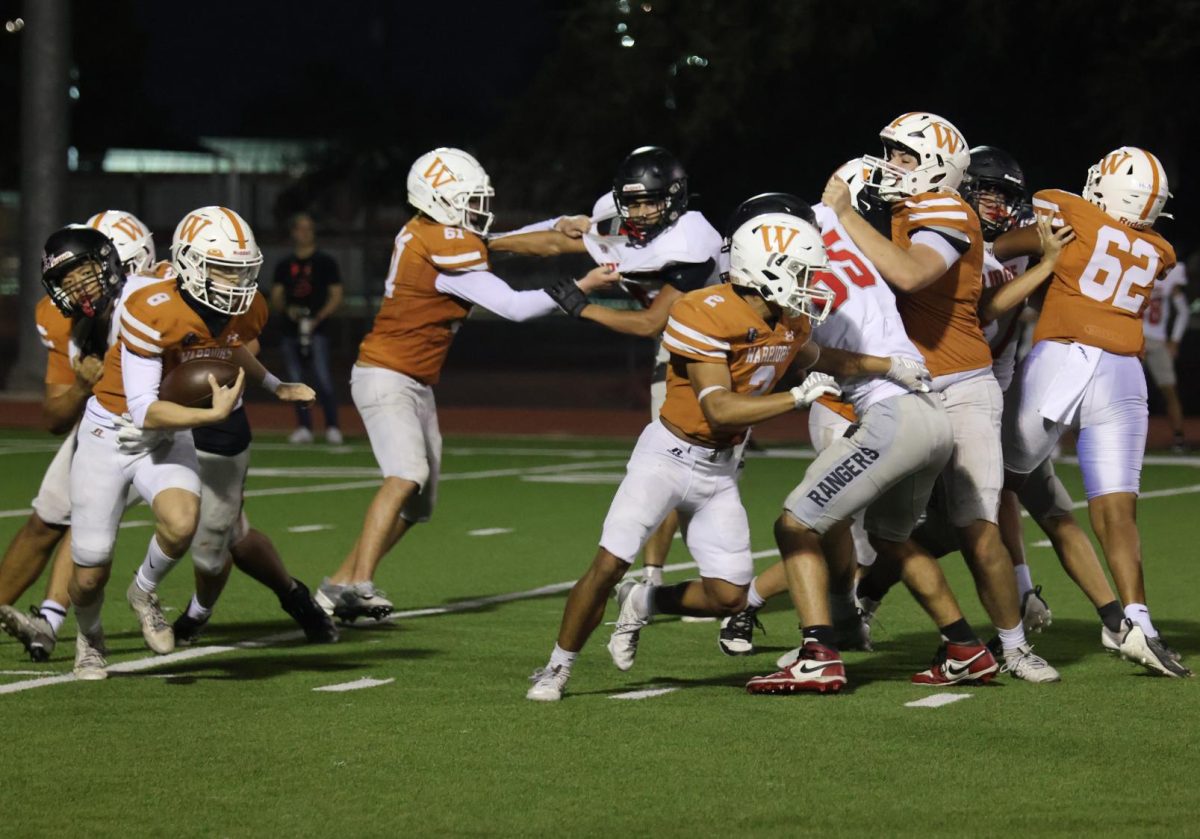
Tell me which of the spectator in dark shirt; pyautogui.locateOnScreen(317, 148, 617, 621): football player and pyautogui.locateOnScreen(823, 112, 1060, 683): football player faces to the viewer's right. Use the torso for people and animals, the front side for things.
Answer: pyautogui.locateOnScreen(317, 148, 617, 621): football player

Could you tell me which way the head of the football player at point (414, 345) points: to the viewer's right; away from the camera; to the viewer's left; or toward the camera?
to the viewer's right

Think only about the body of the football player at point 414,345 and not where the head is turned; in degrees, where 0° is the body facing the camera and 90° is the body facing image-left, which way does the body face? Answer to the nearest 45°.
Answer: approximately 270°

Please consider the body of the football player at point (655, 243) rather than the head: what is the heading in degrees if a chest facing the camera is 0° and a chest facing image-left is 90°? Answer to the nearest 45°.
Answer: approximately 45°

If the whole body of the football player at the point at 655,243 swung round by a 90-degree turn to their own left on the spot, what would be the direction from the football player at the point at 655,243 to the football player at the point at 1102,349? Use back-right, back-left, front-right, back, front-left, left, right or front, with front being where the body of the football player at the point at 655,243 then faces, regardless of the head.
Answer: front-left

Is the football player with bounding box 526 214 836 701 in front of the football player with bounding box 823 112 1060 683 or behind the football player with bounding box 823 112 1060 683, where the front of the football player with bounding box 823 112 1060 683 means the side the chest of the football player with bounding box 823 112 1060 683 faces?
in front

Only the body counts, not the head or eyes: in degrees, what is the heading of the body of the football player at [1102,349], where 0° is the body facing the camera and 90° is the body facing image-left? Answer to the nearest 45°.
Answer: approximately 135°

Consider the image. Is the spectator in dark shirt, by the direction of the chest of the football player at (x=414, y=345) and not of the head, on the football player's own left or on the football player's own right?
on the football player's own left

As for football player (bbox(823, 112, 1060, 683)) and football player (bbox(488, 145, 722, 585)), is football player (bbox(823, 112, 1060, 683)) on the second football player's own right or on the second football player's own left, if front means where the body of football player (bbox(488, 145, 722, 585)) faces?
on the second football player's own left

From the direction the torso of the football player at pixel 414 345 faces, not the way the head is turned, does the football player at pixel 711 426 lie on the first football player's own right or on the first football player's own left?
on the first football player's own right

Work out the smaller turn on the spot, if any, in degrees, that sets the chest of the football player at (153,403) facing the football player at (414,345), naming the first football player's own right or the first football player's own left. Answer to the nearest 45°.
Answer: approximately 90° to the first football player's own left

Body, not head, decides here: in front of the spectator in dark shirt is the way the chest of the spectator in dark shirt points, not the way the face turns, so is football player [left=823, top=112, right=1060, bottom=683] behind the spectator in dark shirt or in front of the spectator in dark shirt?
in front
